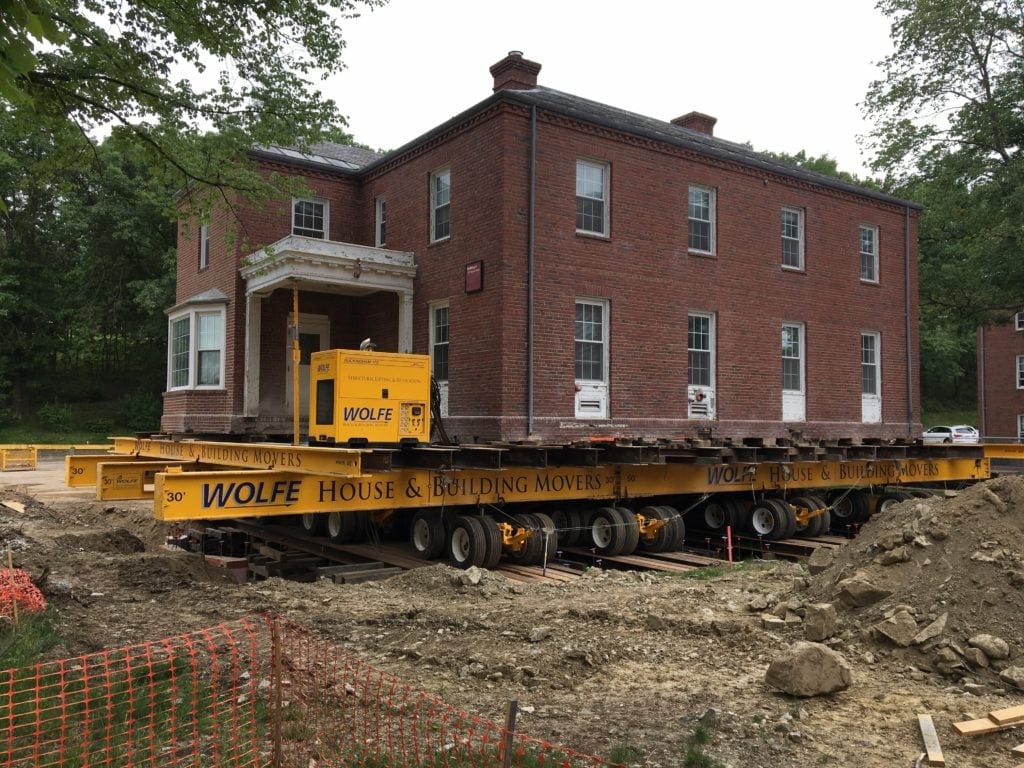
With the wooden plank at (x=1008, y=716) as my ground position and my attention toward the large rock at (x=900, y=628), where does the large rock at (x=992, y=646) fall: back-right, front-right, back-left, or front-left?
front-right

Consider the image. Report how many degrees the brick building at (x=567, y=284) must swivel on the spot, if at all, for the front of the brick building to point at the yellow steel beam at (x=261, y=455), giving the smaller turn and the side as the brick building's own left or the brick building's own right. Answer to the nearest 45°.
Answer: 0° — it already faces it

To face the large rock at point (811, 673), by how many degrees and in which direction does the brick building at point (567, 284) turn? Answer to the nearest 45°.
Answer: approximately 45° to its left

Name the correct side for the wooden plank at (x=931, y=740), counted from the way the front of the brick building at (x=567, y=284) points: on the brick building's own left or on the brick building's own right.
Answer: on the brick building's own left

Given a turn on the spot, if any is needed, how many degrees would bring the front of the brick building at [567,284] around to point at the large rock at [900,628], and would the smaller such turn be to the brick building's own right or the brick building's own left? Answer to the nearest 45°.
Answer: approximately 45° to the brick building's own left

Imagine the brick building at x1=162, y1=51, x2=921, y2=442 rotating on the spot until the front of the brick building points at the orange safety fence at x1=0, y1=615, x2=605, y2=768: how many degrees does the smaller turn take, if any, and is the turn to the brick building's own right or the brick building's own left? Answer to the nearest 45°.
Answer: approximately 45° to the brick building's own left

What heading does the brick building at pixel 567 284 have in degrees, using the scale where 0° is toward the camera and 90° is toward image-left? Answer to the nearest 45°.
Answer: approximately 45°

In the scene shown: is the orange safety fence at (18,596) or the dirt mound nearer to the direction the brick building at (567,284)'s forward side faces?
the orange safety fence
